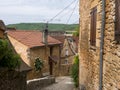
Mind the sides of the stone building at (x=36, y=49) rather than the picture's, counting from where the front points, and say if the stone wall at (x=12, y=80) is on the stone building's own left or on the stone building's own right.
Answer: on the stone building's own right
